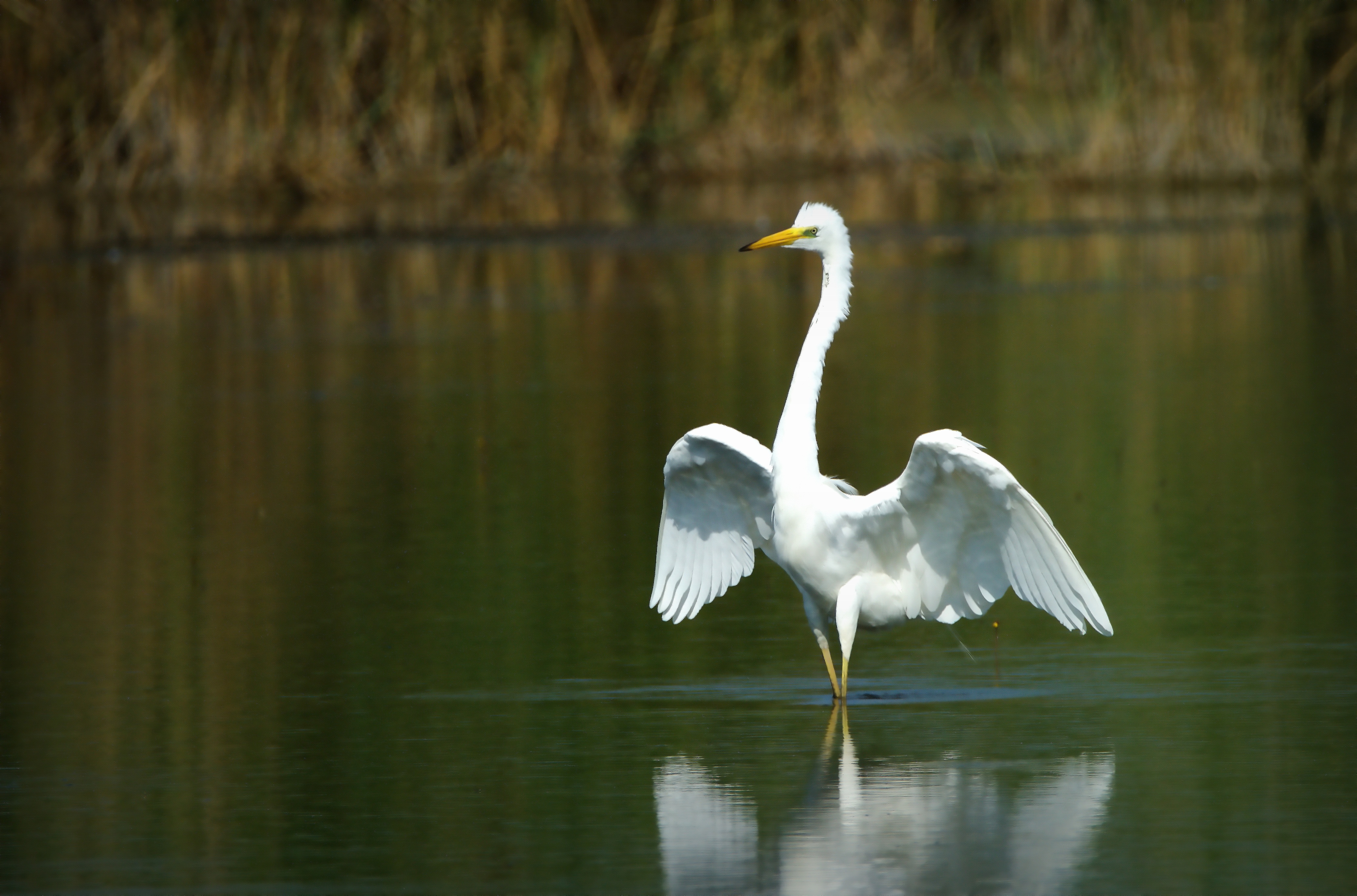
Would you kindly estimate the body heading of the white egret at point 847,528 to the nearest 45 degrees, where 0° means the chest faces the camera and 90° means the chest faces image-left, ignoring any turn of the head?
approximately 45°
